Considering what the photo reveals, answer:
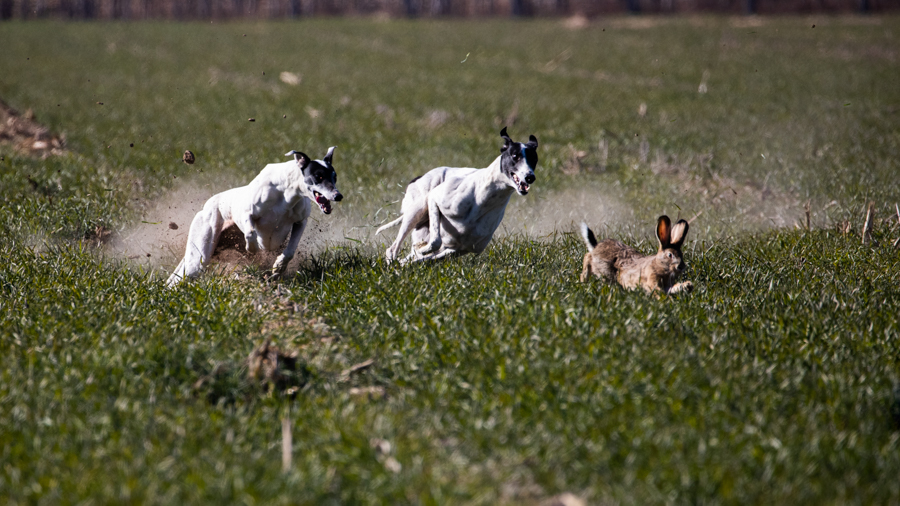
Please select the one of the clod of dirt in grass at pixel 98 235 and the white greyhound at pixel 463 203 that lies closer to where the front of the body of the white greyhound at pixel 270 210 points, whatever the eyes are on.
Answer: the white greyhound

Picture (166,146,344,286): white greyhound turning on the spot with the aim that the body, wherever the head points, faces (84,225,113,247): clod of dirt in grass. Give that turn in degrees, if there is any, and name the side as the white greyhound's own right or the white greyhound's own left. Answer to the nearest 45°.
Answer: approximately 180°

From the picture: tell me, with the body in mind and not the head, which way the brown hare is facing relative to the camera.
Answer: to the viewer's right

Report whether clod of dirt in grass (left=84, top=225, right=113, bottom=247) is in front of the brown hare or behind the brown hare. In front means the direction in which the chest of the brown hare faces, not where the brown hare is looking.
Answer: behind

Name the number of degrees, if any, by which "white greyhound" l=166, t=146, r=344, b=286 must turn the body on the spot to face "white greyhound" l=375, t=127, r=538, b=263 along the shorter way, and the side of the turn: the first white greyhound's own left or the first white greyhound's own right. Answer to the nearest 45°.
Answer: approximately 45° to the first white greyhound's own left

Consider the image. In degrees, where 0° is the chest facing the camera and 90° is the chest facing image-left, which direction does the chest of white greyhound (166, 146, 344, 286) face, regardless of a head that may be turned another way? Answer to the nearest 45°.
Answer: approximately 315°

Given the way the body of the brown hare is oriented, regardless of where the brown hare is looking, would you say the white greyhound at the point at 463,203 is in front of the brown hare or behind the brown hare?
behind

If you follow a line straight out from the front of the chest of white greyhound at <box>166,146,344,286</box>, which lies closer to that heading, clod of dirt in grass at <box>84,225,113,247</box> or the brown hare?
the brown hare
